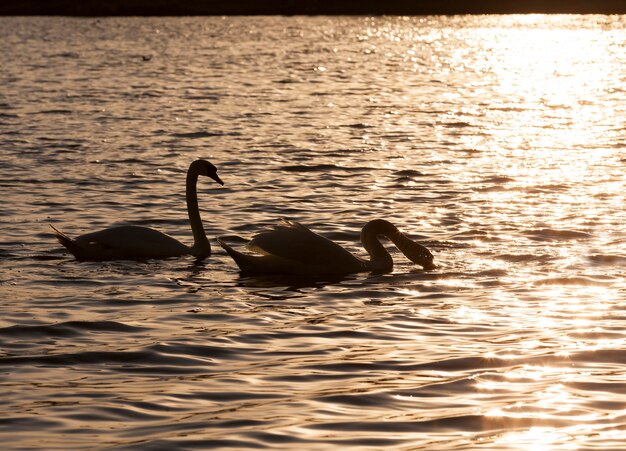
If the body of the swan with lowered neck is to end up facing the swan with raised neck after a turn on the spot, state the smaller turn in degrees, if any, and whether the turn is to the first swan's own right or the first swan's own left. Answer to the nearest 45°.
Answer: approximately 180°

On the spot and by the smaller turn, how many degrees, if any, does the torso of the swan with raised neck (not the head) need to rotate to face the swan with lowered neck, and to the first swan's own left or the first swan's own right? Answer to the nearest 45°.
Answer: approximately 45° to the first swan's own right

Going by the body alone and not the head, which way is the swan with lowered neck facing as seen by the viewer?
to the viewer's right

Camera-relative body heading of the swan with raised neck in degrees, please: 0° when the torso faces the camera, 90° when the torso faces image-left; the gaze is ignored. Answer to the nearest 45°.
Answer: approximately 270°

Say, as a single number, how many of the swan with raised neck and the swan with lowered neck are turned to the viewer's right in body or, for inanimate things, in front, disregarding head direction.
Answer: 2
